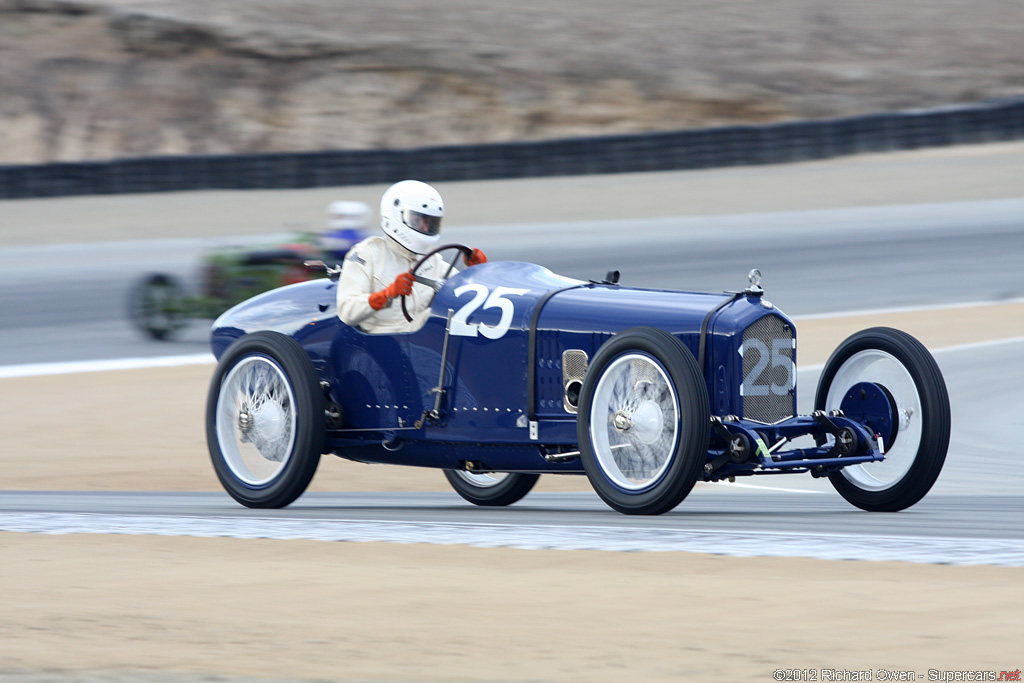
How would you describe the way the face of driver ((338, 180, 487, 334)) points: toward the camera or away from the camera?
toward the camera

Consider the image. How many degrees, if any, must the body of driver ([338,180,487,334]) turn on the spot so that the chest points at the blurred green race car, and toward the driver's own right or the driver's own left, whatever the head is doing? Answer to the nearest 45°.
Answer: approximately 135° to the driver's own left

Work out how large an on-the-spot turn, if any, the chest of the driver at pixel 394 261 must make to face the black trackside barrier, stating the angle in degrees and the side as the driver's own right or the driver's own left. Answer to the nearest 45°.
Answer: approximately 135° to the driver's own left

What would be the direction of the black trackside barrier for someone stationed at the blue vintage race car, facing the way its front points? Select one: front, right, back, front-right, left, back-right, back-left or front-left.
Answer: back-left

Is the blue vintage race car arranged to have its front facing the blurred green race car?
no
